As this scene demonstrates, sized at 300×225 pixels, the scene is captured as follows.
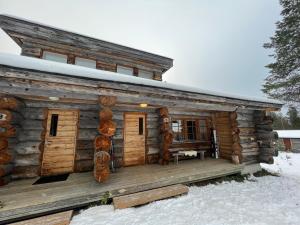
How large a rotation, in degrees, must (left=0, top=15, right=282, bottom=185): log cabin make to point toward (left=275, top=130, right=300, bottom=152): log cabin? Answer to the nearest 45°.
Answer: approximately 90° to its left

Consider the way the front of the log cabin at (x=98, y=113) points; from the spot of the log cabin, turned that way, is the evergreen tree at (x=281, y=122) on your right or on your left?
on your left

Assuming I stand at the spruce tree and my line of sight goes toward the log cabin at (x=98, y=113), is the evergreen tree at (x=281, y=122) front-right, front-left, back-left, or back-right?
back-right

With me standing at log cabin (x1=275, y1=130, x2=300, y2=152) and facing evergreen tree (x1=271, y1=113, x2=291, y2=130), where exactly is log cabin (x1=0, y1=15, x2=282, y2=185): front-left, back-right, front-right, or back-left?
back-left

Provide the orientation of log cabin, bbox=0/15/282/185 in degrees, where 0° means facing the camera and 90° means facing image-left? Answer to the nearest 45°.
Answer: approximately 315°

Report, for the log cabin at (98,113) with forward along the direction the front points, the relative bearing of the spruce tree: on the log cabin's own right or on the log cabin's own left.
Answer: on the log cabin's own left
